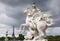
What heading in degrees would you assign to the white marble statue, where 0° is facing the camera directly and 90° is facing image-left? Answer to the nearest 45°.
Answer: approximately 90°
